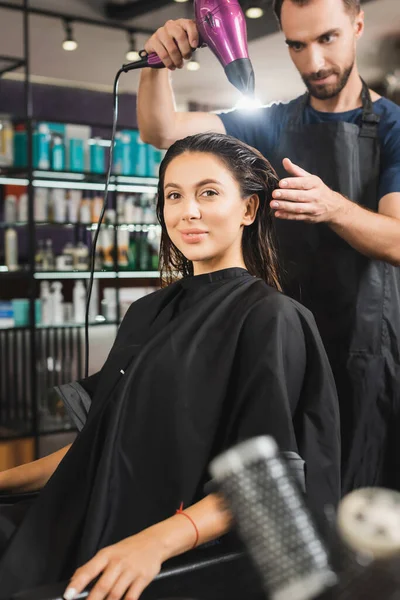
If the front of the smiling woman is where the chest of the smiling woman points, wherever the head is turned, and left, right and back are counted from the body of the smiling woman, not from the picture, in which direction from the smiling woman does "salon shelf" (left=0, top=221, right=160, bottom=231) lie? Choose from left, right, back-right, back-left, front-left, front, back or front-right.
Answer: back-right

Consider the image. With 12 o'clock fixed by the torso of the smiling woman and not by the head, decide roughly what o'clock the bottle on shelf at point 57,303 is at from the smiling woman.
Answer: The bottle on shelf is roughly at 4 o'clock from the smiling woman.

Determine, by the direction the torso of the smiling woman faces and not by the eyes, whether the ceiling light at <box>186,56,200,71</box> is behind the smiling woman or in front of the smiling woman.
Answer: behind

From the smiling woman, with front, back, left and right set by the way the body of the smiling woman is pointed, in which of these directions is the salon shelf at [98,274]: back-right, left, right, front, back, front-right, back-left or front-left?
back-right

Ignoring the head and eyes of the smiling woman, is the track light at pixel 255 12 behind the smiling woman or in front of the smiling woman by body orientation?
behind

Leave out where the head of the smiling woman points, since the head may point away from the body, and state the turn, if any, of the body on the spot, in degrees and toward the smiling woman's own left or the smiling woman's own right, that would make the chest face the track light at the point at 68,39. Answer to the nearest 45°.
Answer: approximately 135° to the smiling woman's own right

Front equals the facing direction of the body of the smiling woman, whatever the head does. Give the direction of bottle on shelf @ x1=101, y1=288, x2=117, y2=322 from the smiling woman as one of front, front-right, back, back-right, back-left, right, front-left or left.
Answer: back-right

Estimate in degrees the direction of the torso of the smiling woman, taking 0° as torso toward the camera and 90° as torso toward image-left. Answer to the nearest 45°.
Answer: approximately 45°

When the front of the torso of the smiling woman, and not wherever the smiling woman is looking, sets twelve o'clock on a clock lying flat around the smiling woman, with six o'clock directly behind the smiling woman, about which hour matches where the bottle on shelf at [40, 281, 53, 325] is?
The bottle on shelf is roughly at 4 o'clock from the smiling woman.

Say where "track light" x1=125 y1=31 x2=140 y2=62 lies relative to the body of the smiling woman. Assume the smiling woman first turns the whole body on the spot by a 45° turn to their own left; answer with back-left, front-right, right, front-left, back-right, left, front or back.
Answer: back

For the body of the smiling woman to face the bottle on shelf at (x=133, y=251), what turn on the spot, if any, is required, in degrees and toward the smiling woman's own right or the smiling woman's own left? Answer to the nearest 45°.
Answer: approximately 135° to the smiling woman's own right

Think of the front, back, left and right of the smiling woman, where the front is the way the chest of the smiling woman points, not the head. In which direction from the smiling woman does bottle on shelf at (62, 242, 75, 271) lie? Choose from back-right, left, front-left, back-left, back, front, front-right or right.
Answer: back-right

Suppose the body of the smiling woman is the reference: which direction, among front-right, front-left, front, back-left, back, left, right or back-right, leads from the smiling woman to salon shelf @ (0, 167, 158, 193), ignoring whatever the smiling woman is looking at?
back-right

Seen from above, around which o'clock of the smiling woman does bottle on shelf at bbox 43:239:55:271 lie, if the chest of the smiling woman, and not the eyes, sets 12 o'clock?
The bottle on shelf is roughly at 4 o'clock from the smiling woman.

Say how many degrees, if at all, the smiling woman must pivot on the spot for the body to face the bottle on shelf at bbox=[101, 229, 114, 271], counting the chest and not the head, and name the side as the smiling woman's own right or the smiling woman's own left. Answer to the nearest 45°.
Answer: approximately 135° to the smiling woman's own right
